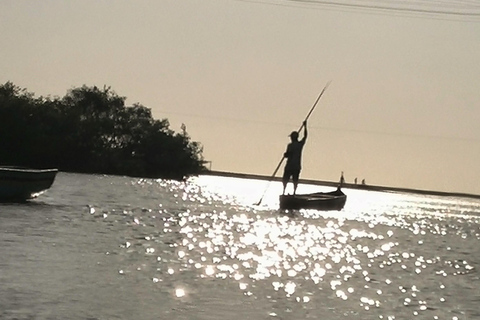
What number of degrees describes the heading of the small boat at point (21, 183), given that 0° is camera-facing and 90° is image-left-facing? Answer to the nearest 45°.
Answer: approximately 270°
